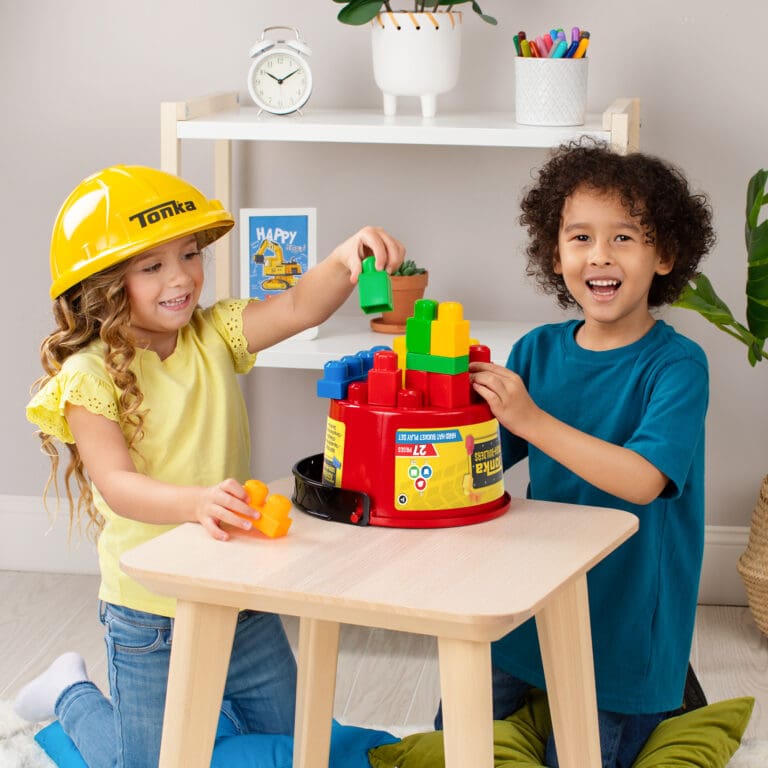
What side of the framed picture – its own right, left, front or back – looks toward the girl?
front

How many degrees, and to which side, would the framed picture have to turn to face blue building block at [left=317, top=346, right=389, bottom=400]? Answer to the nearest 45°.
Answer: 0° — it already faces it

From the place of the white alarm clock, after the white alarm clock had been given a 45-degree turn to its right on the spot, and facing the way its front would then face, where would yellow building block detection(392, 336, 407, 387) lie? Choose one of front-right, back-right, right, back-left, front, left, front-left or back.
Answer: front-left

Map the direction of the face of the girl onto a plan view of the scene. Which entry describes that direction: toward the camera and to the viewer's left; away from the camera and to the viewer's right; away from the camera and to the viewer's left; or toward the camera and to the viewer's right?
toward the camera and to the viewer's right

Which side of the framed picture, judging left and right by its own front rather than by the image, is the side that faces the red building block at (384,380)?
front

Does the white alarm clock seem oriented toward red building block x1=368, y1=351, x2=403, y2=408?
yes

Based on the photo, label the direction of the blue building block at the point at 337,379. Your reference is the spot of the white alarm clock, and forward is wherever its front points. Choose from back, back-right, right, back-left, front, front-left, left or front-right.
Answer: front

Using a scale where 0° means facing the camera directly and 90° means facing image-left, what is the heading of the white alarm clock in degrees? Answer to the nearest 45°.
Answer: approximately 0°

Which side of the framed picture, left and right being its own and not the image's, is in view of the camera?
front

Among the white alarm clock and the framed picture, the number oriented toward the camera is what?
2

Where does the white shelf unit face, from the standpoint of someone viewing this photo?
facing the viewer

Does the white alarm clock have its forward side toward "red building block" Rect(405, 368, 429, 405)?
yes
